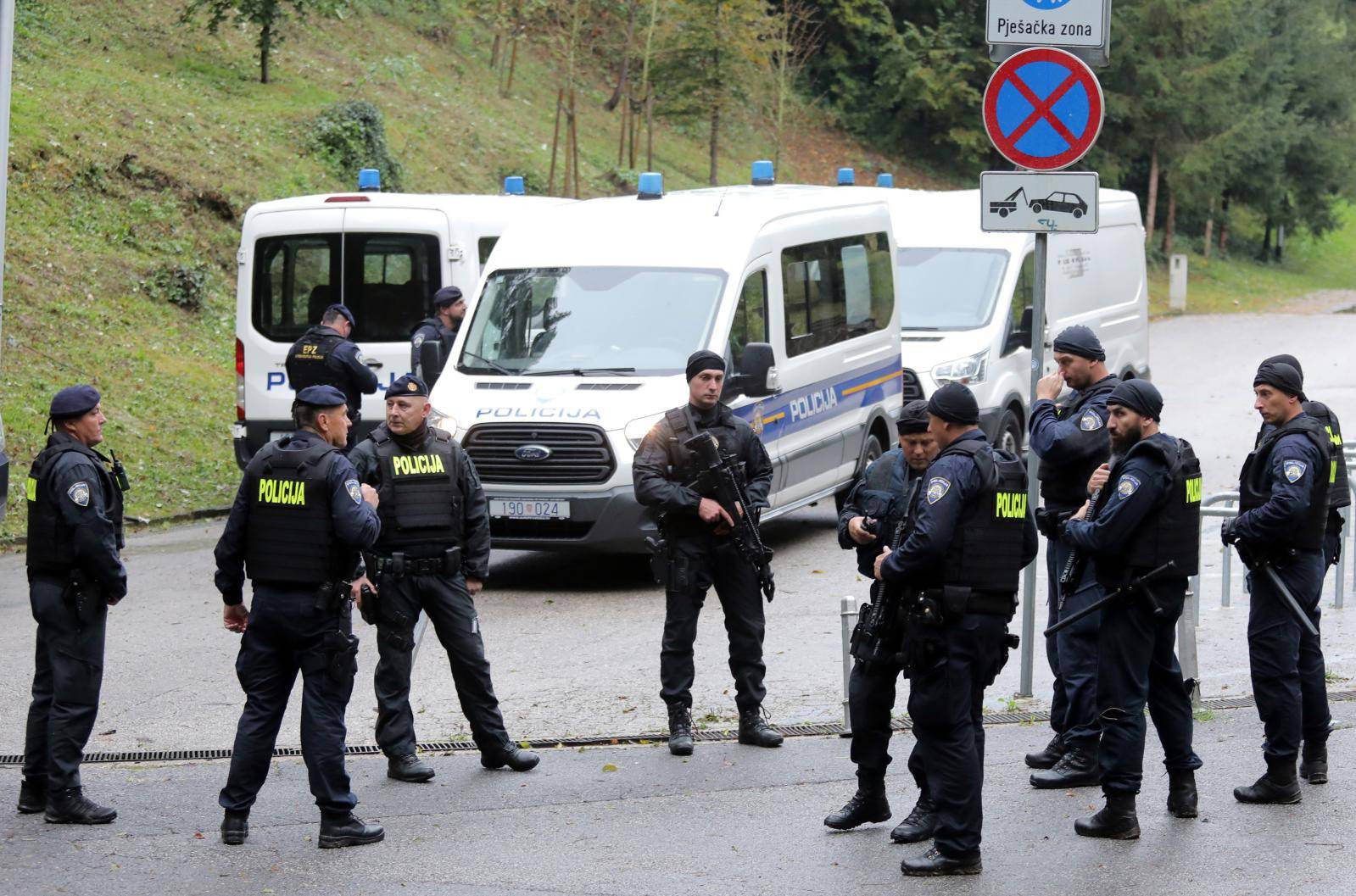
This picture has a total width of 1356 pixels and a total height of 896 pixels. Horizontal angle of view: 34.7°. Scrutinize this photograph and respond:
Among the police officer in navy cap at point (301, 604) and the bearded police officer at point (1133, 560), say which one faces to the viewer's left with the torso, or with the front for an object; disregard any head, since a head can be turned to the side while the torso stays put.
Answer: the bearded police officer

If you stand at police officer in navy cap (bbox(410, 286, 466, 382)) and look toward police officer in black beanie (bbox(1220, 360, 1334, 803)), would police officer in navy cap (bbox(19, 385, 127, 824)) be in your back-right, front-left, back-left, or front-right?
front-right

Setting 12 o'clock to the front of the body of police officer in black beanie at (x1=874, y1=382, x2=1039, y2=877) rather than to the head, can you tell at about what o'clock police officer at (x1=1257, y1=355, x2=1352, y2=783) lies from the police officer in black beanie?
The police officer is roughly at 3 o'clock from the police officer in black beanie.

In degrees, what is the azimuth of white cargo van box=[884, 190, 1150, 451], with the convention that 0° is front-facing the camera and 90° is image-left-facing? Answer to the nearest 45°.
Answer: approximately 45°

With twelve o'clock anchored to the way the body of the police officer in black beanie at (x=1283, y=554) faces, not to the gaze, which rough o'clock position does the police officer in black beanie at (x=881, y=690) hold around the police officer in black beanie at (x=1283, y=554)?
the police officer in black beanie at (x=881, y=690) is roughly at 11 o'clock from the police officer in black beanie at (x=1283, y=554).

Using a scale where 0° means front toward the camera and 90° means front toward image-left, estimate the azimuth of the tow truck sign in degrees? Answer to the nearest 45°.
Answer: approximately 0°

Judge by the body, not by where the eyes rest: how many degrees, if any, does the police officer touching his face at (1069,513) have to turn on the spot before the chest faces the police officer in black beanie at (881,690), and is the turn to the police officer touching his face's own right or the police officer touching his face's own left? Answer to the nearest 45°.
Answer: approximately 45° to the police officer touching his face's own left

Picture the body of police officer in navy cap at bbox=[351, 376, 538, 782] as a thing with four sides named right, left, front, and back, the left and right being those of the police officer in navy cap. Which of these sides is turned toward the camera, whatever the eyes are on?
front

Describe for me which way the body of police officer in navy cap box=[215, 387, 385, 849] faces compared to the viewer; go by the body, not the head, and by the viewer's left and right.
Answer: facing away from the viewer and to the right of the viewer

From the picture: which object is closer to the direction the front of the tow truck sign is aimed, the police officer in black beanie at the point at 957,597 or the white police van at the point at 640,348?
the police officer in black beanie

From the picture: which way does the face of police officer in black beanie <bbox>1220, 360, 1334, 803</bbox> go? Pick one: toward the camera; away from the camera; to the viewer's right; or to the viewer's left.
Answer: to the viewer's left

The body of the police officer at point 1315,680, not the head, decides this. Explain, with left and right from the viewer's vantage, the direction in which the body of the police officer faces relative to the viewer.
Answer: facing away from the viewer and to the left of the viewer

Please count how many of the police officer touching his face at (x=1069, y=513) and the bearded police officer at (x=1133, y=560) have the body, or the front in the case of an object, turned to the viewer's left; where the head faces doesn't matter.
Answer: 2

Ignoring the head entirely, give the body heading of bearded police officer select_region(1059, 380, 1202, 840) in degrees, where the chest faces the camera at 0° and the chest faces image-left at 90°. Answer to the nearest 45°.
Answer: approximately 90°

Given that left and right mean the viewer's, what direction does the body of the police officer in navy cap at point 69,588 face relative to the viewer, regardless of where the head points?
facing to the right of the viewer

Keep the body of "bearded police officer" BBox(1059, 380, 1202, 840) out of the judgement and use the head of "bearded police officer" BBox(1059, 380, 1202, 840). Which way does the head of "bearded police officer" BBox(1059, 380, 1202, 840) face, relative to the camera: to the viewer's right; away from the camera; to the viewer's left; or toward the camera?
to the viewer's left
